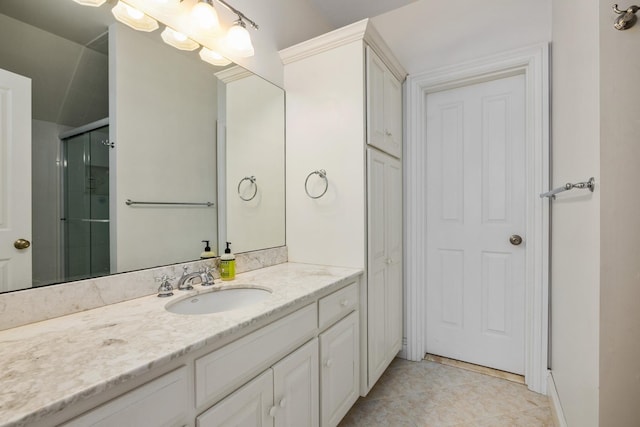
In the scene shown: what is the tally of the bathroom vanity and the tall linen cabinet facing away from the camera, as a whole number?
0

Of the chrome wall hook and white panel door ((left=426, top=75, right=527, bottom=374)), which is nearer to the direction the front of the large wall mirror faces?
the chrome wall hook

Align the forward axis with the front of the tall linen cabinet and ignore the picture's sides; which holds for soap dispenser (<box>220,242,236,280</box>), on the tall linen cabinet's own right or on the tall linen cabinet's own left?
on the tall linen cabinet's own right

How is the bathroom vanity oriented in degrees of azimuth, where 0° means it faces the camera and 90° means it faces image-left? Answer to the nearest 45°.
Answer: approximately 315°

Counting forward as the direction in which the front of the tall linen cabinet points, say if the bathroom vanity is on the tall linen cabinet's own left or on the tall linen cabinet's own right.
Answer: on the tall linen cabinet's own right

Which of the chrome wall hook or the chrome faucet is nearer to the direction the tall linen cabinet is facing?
the chrome wall hook

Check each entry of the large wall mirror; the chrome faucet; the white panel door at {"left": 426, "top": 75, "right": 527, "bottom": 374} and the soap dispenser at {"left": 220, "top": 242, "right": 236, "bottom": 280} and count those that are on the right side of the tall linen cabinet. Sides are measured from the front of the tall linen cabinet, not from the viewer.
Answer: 3

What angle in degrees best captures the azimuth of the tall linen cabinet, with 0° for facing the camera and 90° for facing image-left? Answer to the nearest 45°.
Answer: approximately 315°

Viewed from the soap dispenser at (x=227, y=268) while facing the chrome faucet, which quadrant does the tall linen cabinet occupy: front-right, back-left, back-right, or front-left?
back-left

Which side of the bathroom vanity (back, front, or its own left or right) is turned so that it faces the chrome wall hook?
front

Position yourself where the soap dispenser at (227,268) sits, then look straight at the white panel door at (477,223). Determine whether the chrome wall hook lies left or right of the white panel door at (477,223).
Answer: right
